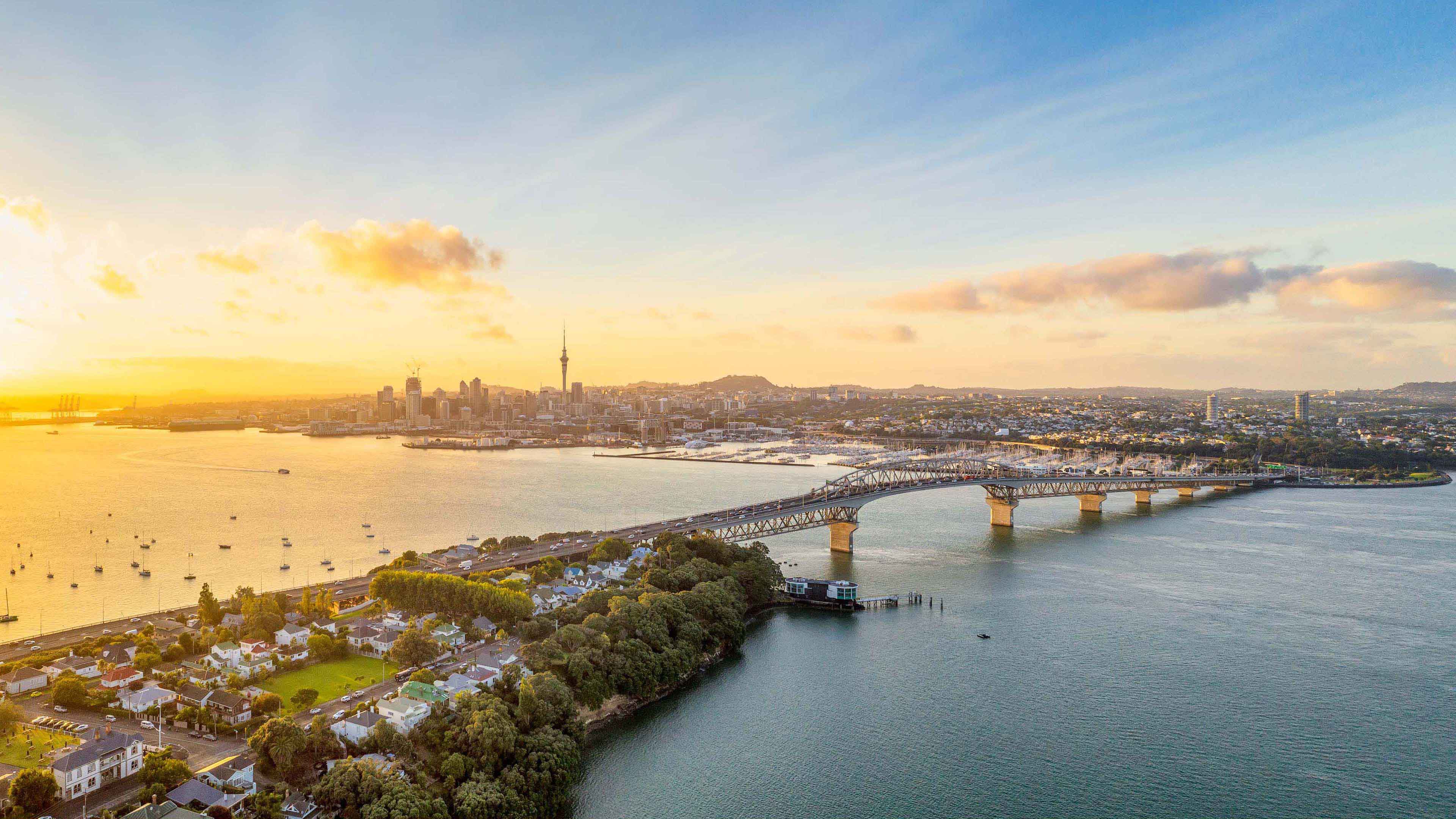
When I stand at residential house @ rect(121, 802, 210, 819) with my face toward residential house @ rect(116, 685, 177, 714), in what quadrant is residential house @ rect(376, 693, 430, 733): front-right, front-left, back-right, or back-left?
front-right

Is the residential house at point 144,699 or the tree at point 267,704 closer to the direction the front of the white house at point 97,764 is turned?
the tree

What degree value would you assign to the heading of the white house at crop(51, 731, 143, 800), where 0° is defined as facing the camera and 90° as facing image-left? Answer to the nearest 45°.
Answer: approximately 315°

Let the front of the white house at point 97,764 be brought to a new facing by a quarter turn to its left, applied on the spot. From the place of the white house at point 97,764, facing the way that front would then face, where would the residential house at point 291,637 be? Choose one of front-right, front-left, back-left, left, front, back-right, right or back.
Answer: front

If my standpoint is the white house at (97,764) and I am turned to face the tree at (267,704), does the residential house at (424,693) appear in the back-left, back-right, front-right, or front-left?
front-right

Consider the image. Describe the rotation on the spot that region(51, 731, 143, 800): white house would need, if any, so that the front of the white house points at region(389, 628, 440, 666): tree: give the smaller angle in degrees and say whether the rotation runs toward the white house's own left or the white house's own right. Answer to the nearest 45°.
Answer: approximately 90° to the white house's own left

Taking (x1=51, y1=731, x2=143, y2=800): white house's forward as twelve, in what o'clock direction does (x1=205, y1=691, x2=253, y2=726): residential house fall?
The residential house is roughly at 9 o'clock from the white house.

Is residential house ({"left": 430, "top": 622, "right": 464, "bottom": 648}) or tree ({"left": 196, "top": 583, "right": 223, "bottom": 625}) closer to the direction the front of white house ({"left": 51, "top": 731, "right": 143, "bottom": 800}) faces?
the residential house

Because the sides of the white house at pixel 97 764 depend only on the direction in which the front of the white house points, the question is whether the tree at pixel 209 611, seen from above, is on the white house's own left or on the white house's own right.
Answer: on the white house's own left

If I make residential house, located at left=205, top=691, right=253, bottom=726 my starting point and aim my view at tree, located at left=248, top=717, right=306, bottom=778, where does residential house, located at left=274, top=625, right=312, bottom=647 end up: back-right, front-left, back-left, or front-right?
back-left

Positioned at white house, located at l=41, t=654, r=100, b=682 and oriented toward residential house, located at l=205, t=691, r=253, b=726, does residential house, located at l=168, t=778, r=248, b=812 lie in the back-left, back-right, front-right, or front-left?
front-right

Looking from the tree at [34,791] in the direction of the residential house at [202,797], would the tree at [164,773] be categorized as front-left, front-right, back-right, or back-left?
front-left

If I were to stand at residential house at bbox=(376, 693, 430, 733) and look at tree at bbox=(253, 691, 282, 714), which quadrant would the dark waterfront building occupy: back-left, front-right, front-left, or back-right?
back-right
